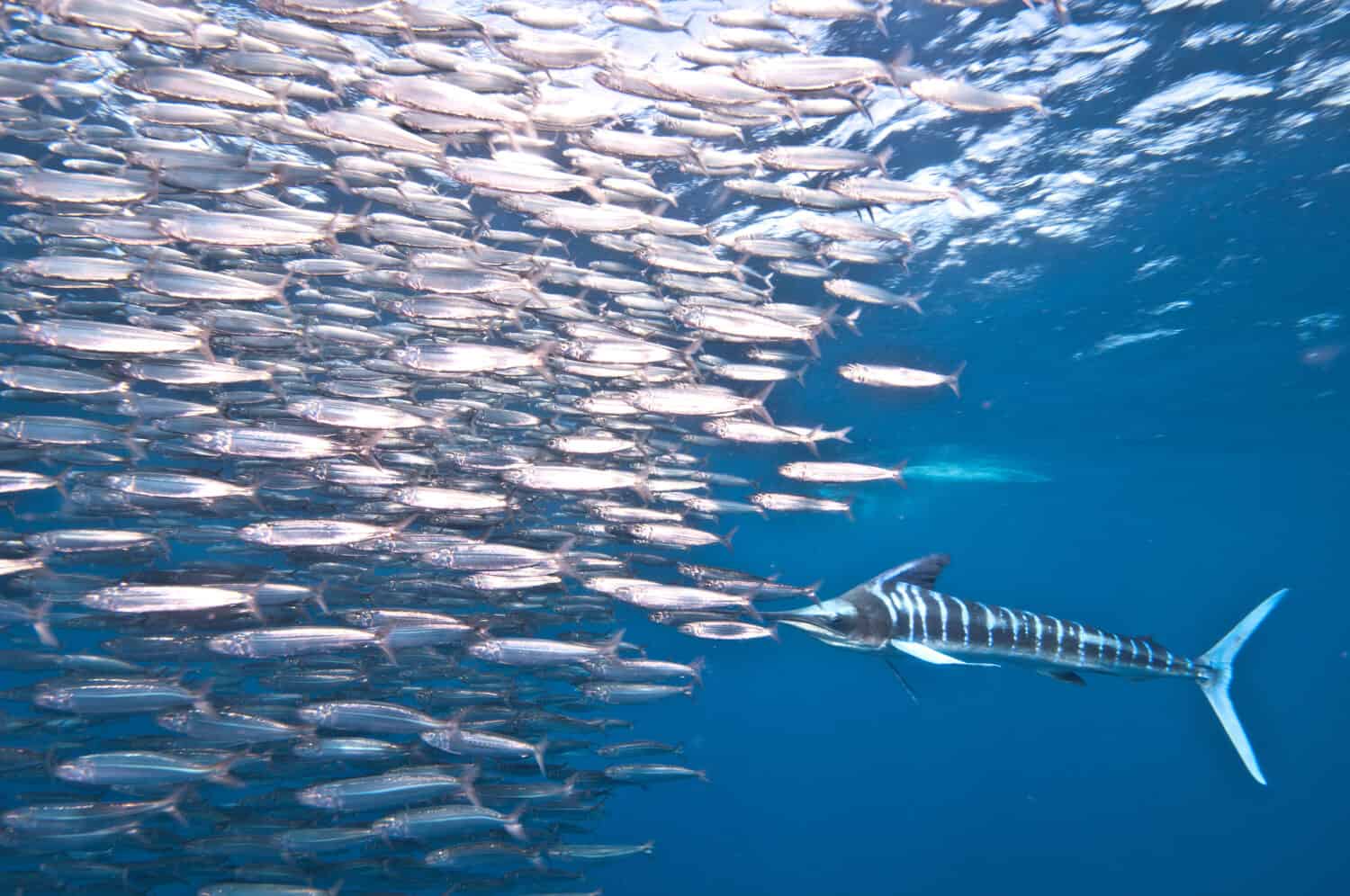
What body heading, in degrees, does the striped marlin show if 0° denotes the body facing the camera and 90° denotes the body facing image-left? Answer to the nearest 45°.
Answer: approximately 90°
